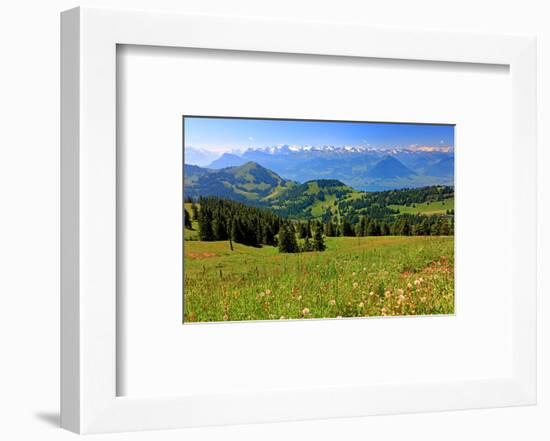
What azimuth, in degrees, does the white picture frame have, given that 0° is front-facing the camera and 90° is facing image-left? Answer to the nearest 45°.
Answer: approximately 315°
